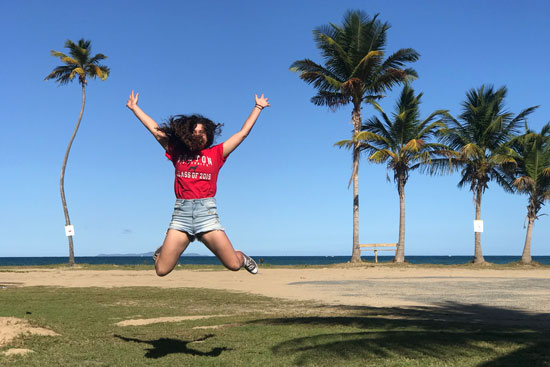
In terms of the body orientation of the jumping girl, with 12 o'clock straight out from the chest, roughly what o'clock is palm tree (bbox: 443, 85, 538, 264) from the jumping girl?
The palm tree is roughly at 7 o'clock from the jumping girl.

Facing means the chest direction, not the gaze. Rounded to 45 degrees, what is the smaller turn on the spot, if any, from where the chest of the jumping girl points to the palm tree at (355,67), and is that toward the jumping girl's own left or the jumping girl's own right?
approximately 180°

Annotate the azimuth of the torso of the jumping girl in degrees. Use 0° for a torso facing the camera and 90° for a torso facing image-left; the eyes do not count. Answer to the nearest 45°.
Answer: approximately 0°

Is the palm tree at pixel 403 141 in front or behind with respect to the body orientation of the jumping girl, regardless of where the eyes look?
behind

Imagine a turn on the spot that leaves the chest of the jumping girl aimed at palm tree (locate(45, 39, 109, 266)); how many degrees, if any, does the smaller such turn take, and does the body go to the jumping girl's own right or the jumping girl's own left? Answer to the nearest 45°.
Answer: approximately 180°

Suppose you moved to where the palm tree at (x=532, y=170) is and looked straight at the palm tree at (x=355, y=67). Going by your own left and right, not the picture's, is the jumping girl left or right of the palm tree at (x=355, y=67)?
left
